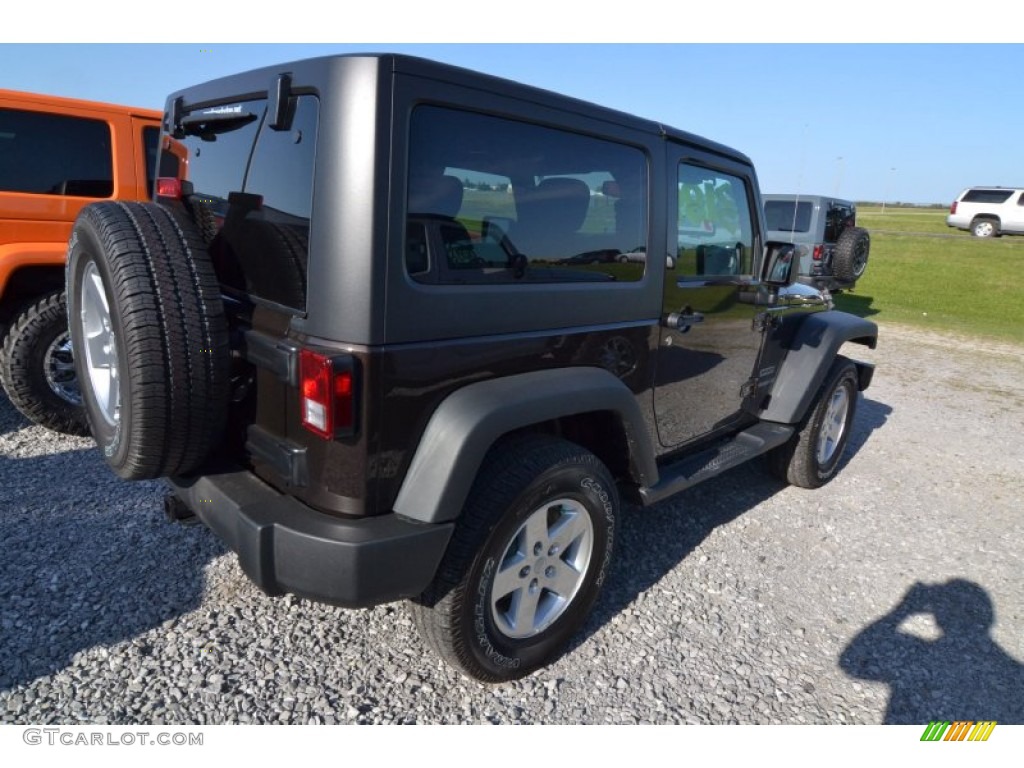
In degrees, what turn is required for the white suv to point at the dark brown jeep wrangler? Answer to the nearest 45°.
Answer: approximately 90° to its right

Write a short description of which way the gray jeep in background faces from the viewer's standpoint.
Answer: facing away from the viewer and to the left of the viewer

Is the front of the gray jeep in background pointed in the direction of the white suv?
no

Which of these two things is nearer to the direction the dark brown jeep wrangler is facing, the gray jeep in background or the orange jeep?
the gray jeep in background

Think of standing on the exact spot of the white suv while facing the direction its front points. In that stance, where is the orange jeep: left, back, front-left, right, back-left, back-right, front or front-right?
right

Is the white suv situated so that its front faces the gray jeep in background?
no

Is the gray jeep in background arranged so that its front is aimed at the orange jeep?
no

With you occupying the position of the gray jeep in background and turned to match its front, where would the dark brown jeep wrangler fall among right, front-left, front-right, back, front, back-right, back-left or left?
back-left

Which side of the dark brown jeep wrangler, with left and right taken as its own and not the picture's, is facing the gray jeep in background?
front

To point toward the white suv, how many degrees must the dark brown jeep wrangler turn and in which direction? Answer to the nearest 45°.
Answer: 0° — it already faces it

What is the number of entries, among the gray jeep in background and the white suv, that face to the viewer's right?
1

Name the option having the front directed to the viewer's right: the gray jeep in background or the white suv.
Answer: the white suv

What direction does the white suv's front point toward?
to the viewer's right

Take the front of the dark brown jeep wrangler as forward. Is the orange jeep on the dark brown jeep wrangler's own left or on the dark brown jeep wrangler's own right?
on the dark brown jeep wrangler's own left
